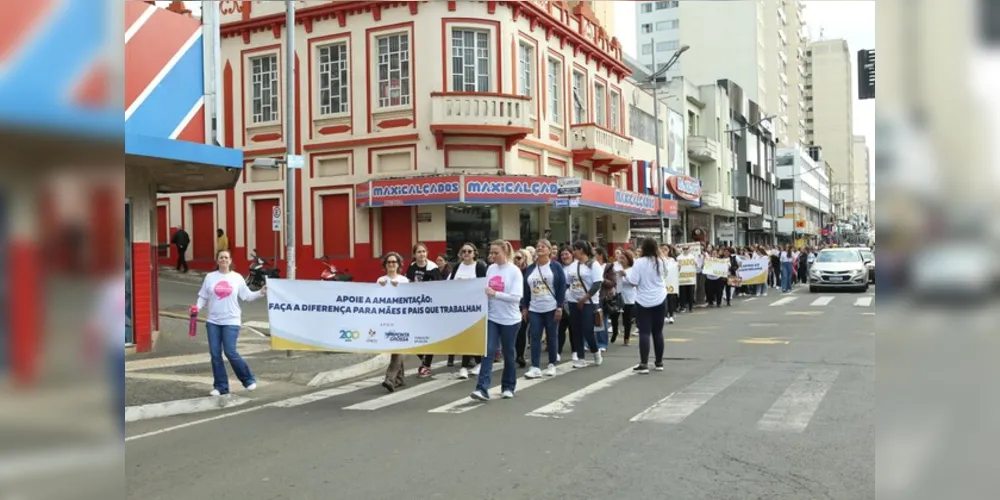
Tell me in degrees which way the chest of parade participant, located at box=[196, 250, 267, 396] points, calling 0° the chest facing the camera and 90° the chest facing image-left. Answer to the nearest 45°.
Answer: approximately 0°

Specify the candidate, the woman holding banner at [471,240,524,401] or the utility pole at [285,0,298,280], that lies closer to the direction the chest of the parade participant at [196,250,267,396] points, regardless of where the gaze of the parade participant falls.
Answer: the woman holding banner

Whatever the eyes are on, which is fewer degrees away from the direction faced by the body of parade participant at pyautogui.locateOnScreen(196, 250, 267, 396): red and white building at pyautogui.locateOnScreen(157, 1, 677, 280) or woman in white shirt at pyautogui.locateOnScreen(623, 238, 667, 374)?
the woman in white shirt

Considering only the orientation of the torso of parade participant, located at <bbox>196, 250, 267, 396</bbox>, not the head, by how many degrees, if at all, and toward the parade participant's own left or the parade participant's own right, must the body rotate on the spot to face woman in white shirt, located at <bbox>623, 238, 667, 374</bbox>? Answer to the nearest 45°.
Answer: approximately 90° to the parade participant's own left

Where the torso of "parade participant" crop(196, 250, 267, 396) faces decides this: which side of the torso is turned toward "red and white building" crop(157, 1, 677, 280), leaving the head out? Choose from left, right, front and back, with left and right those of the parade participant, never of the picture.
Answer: back

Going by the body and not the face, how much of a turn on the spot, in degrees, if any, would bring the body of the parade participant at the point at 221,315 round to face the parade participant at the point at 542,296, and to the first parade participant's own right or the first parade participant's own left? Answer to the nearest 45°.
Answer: approximately 90° to the first parade participant's own left

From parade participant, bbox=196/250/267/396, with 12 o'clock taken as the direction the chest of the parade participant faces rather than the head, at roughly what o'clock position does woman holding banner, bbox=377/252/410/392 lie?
The woman holding banner is roughly at 9 o'clock from the parade participant.

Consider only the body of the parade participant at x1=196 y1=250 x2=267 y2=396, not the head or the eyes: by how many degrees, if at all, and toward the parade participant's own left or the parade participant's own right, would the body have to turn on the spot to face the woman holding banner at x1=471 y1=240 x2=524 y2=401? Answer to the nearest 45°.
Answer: approximately 90° to the parade participant's own left
